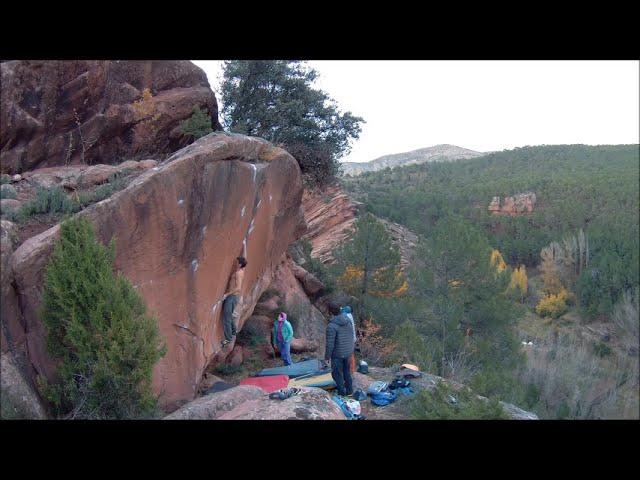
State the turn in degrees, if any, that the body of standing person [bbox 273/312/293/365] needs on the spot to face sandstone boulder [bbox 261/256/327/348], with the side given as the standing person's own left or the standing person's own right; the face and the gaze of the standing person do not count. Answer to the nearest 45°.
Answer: approximately 135° to the standing person's own right

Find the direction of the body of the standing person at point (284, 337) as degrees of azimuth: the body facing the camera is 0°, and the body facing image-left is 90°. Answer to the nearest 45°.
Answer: approximately 45°

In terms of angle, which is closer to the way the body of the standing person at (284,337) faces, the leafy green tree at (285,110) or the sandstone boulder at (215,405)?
the sandstone boulder

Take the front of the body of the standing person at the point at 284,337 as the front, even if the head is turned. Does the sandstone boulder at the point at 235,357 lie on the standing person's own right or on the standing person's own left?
on the standing person's own right

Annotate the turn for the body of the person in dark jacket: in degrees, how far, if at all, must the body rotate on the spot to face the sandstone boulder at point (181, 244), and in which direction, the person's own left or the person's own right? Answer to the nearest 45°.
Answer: approximately 45° to the person's own left

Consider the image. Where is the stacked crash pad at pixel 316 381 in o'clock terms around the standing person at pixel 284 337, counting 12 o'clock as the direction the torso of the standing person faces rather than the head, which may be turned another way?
The stacked crash pad is roughly at 10 o'clock from the standing person.
